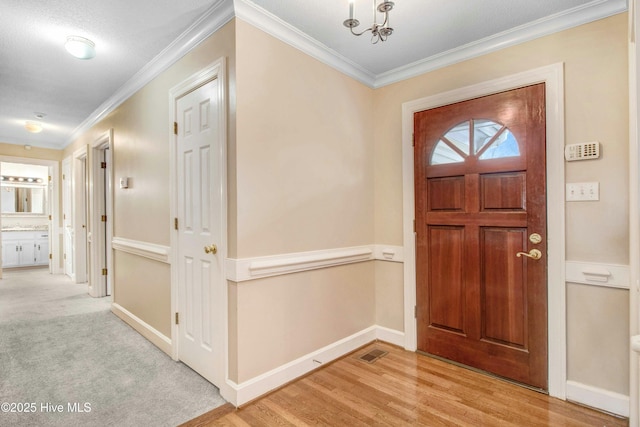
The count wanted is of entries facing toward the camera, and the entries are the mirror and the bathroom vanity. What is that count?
2

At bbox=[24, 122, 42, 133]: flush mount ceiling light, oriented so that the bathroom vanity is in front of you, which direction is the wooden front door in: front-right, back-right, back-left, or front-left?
back-right

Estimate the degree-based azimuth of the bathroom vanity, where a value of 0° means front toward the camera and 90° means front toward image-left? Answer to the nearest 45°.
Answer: approximately 0°

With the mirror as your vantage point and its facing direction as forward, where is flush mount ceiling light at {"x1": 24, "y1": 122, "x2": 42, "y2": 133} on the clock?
The flush mount ceiling light is roughly at 12 o'clock from the mirror.

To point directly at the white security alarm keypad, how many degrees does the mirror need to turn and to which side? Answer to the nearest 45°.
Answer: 0° — it already faces it
